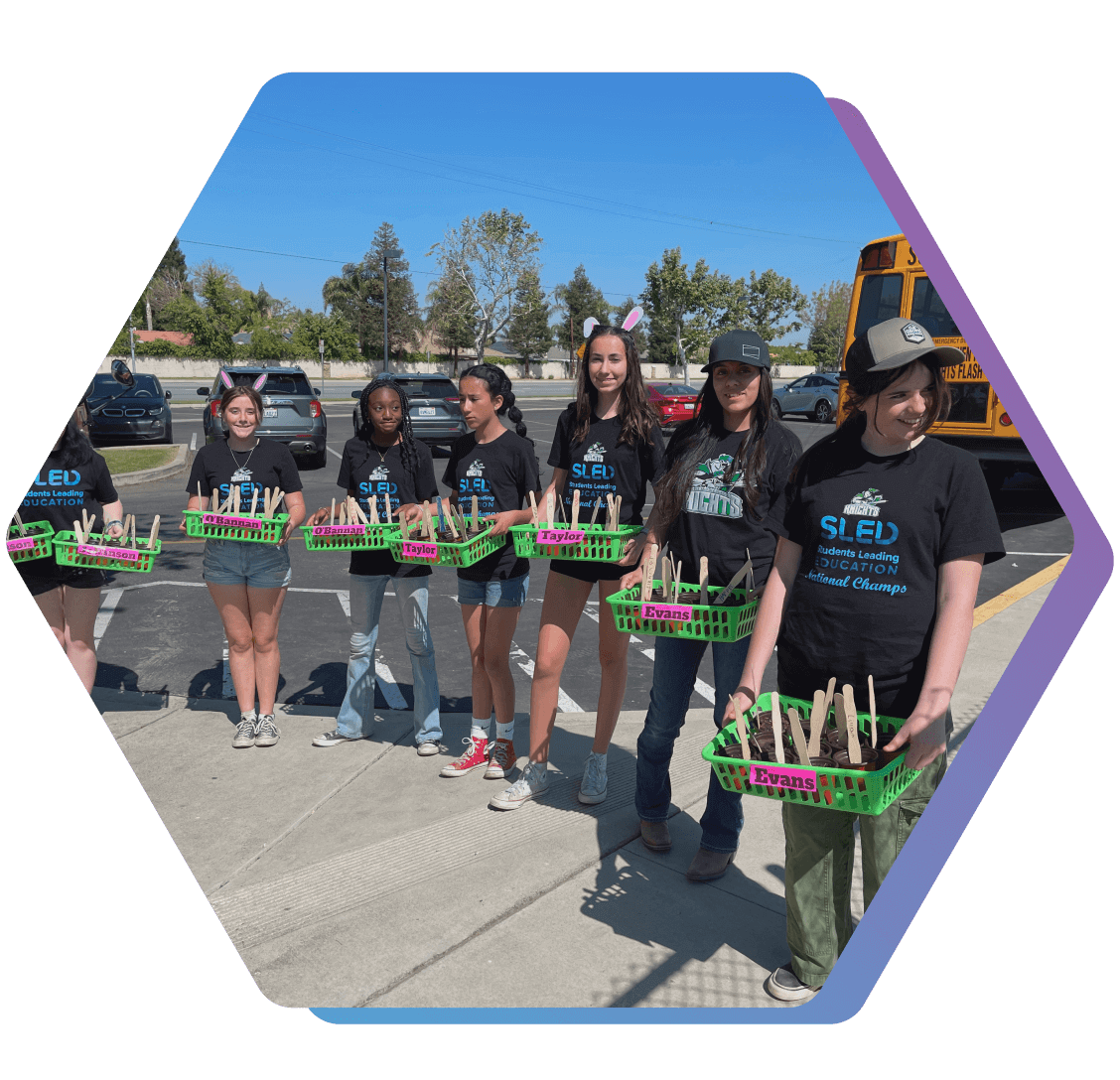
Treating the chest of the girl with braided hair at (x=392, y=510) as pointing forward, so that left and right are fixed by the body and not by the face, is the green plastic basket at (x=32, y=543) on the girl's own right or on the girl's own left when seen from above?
on the girl's own right

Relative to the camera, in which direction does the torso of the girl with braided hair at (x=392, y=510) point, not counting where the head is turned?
toward the camera

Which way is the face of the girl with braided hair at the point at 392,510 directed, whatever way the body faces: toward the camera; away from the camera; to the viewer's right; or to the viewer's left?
toward the camera

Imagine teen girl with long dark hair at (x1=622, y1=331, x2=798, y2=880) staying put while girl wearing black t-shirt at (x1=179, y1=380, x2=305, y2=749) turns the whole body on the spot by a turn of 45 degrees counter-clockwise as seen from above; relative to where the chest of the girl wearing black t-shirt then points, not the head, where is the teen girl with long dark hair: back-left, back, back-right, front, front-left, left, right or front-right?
front

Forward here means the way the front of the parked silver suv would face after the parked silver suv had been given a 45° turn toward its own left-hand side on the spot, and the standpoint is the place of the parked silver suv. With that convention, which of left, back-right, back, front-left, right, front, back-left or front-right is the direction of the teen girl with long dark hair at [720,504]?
back-left

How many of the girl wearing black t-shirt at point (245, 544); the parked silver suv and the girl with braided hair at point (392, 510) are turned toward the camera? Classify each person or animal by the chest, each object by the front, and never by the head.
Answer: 2

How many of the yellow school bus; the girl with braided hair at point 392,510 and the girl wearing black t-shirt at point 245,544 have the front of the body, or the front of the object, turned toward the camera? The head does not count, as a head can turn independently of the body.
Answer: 2

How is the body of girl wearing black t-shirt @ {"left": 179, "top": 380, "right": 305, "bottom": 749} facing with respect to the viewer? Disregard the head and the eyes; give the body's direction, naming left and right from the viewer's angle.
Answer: facing the viewer

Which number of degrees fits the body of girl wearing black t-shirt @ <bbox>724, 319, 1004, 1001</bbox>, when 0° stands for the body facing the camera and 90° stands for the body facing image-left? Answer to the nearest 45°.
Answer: approximately 45°

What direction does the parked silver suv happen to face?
away from the camera

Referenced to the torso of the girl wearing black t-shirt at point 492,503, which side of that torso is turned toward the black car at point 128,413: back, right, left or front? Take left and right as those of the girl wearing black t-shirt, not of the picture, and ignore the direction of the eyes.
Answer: right

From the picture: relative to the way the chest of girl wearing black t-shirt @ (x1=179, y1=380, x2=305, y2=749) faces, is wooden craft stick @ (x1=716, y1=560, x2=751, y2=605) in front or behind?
in front
